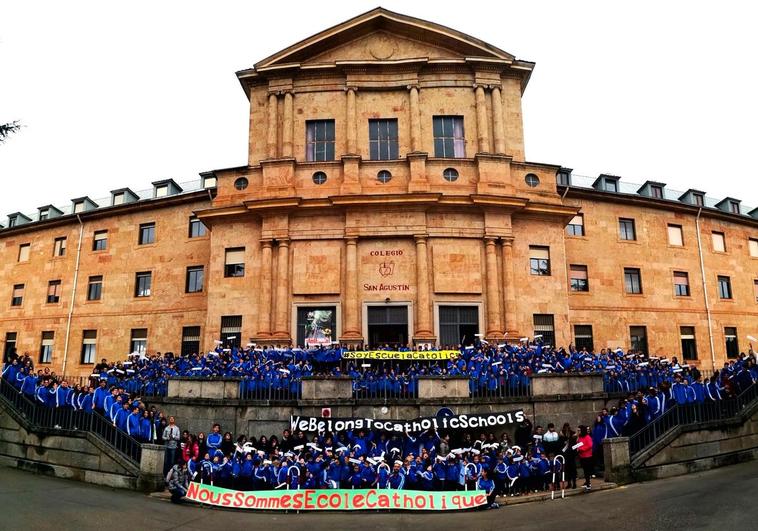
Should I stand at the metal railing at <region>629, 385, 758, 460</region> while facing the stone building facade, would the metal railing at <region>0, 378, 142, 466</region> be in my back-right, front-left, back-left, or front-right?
front-left

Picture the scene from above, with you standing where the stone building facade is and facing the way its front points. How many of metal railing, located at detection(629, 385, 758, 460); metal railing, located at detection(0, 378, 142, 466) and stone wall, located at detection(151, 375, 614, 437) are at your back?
0

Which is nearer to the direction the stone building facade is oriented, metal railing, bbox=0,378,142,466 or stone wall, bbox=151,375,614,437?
the stone wall

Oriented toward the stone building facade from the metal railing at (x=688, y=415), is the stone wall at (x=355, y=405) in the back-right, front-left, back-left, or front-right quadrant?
front-left

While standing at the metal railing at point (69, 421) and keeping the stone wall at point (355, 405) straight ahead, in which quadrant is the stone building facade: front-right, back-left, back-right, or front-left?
front-left

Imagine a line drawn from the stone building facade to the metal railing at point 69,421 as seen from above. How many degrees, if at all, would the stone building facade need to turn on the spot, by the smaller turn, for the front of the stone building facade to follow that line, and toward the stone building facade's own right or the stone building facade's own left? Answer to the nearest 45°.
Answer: approximately 45° to the stone building facade's own right

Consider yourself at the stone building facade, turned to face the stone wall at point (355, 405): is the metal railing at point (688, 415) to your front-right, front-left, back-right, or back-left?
front-left

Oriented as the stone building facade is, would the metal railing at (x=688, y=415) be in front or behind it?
in front

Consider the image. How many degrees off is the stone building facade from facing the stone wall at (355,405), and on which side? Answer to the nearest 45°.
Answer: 0° — it already faces it

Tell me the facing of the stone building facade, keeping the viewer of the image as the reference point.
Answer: facing the viewer

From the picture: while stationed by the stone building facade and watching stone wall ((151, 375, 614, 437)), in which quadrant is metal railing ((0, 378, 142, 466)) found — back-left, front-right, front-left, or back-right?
front-right
